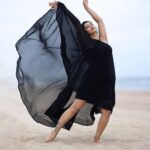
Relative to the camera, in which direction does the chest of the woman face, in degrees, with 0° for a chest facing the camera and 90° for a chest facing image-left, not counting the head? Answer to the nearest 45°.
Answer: approximately 0°
